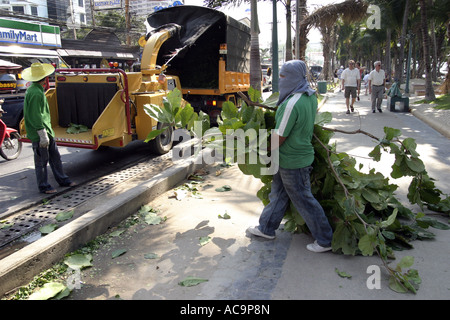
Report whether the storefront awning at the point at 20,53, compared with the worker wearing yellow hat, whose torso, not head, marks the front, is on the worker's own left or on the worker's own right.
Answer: on the worker's own left

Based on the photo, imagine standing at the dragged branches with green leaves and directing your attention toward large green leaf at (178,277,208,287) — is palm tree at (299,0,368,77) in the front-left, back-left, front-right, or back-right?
back-right

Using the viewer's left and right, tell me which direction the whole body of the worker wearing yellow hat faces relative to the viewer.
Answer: facing to the right of the viewer

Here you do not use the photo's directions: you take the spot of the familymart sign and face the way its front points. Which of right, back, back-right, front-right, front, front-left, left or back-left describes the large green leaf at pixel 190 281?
front-right

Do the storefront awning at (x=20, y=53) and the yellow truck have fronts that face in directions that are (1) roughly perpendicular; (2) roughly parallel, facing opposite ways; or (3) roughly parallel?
roughly perpendicular

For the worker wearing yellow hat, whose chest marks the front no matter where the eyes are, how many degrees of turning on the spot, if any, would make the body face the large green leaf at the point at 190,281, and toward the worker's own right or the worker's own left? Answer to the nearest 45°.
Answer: approximately 90° to the worker's own right

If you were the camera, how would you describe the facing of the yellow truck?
facing away from the viewer and to the right of the viewer

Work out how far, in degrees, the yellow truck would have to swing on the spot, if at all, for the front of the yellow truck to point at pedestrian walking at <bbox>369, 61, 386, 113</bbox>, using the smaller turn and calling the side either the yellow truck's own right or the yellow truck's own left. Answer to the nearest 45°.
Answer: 0° — it already faces them

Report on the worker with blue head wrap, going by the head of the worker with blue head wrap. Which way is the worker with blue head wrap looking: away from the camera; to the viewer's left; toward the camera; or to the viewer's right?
to the viewer's left

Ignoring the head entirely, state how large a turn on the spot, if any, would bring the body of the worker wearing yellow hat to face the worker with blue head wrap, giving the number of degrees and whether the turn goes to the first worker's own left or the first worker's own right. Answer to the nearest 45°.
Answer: approximately 45° to the first worker's own right

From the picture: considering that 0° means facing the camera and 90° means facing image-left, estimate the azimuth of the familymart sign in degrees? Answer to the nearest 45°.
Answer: approximately 315°

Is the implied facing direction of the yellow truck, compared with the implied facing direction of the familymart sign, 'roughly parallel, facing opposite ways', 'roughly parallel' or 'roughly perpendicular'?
roughly perpendicular
